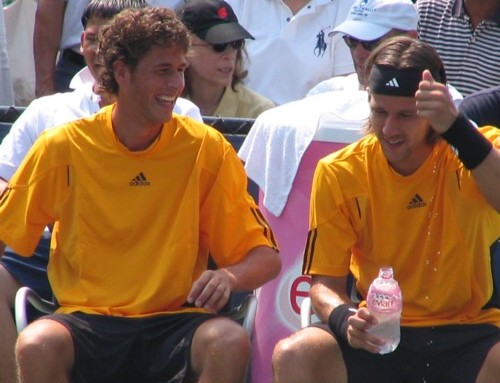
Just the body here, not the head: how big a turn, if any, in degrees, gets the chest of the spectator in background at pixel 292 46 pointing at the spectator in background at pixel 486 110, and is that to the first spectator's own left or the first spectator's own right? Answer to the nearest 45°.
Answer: approximately 45° to the first spectator's own left

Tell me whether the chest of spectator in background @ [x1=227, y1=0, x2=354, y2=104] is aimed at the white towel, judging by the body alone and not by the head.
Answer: yes

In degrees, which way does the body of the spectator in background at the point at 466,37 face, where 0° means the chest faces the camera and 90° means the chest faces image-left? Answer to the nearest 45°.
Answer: approximately 0°

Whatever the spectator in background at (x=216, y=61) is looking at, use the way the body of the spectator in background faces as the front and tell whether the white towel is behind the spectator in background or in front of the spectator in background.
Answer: in front

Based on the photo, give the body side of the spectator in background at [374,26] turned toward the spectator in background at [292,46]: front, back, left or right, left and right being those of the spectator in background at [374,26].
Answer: right

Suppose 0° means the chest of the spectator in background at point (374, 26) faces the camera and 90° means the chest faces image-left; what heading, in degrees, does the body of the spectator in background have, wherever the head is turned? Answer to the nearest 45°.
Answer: approximately 45°

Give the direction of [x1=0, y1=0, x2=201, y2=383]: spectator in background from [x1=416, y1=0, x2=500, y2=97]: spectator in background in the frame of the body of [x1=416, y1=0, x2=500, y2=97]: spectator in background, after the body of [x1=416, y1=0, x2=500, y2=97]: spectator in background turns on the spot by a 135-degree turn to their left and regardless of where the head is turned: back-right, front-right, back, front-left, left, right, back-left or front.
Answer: back

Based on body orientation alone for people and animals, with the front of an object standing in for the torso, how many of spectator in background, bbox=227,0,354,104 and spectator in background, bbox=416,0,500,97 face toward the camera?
2

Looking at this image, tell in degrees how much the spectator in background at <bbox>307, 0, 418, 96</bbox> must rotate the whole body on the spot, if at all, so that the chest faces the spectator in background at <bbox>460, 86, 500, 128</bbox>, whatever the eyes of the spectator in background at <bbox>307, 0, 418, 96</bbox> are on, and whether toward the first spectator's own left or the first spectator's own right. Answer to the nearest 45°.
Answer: approximately 90° to the first spectator's own left

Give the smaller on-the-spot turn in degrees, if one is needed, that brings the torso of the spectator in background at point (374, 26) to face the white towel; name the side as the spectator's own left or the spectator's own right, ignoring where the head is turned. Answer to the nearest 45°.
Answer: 0° — they already face it

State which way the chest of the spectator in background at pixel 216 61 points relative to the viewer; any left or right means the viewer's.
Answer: facing the viewer and to the right of the viewer
